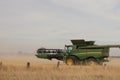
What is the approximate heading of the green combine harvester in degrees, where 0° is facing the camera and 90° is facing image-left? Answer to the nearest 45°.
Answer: approximately 45°
